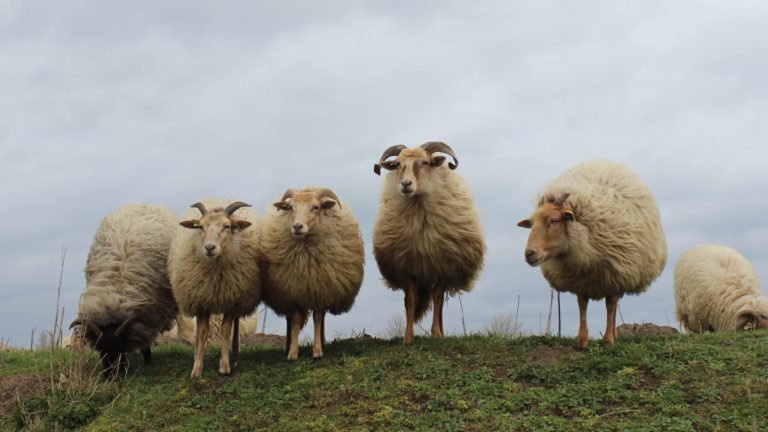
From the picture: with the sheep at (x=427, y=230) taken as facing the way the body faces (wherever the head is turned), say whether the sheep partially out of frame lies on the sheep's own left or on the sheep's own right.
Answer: on the sheep's own left

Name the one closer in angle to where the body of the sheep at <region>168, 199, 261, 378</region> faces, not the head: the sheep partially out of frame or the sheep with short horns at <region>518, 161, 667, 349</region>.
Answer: the sheep with short horns

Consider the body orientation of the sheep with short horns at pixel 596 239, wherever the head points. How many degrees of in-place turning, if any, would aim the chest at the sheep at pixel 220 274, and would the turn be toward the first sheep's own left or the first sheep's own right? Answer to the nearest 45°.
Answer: approximately 45° to the first sheep's own right

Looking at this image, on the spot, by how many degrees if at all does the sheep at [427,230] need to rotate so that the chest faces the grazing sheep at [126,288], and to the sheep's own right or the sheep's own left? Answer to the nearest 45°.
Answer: approximately 90° to the sheep's own right

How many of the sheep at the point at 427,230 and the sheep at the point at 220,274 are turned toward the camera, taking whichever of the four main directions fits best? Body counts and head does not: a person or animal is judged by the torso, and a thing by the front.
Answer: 2

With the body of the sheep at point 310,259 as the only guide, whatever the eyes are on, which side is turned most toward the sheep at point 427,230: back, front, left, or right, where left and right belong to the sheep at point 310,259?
left

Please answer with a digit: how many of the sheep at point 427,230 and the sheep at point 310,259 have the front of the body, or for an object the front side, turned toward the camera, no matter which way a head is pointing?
2

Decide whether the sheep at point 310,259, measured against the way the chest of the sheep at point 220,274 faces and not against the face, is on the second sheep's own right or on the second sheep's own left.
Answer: on the second sheep's own left
